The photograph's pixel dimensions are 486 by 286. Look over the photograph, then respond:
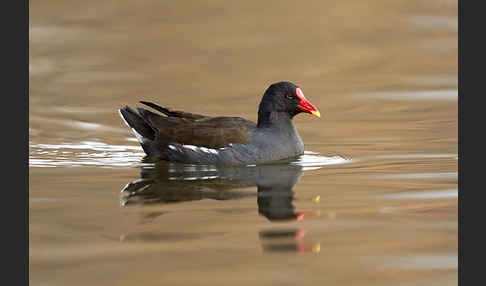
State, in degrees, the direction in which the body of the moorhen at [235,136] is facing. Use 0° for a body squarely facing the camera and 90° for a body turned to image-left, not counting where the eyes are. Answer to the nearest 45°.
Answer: approximately 270°
